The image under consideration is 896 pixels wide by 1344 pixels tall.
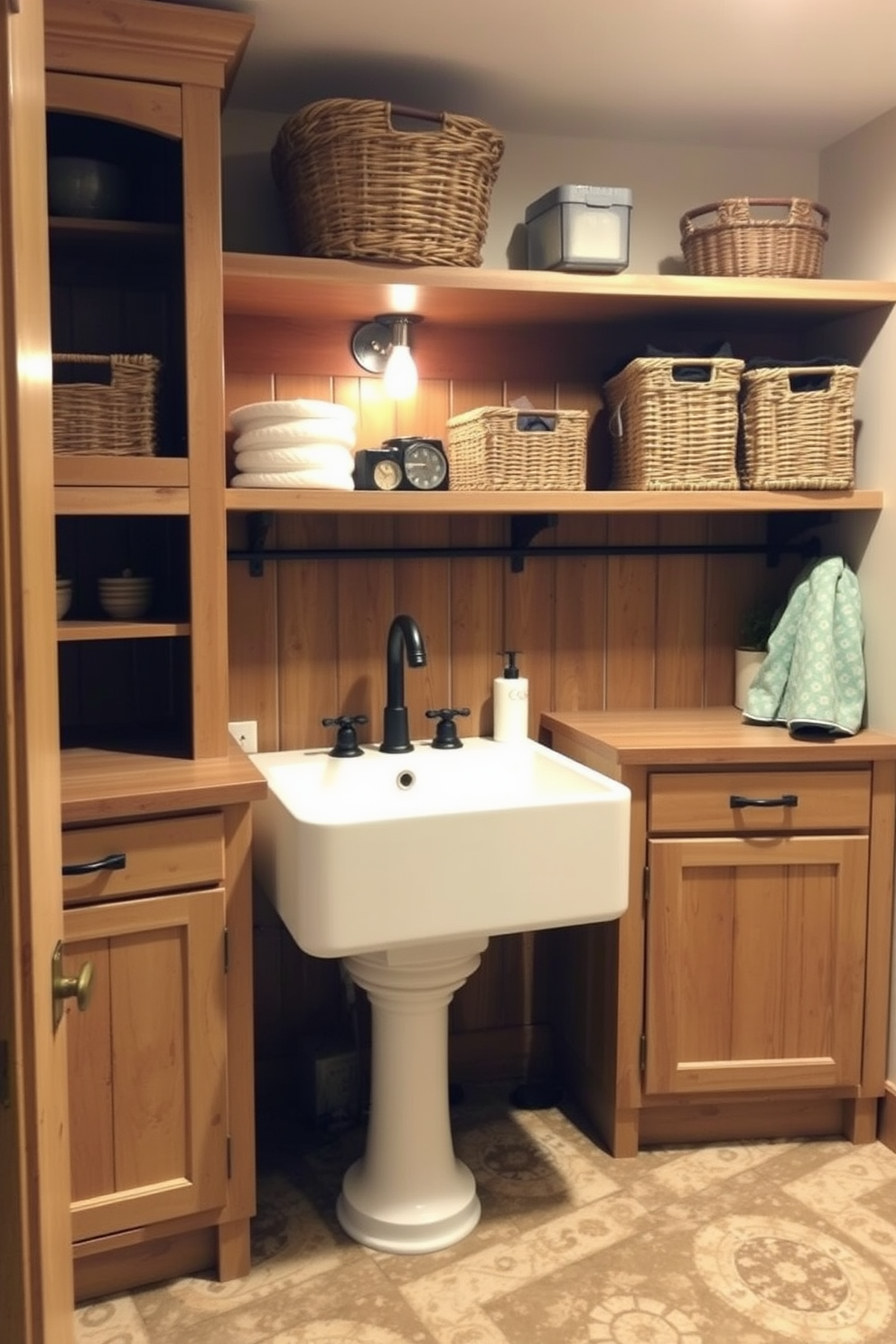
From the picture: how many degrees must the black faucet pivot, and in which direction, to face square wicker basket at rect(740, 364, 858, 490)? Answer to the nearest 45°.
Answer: approximately 45° to its left

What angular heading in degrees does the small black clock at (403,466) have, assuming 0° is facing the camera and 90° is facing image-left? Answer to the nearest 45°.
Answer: approximately 0°

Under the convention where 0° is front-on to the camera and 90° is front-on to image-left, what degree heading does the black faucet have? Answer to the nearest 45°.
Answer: approximately 315°

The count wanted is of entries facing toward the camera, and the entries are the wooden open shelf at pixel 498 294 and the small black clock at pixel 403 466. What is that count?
2

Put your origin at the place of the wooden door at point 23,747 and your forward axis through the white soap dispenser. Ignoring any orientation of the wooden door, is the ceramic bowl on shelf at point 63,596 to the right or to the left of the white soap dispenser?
left
